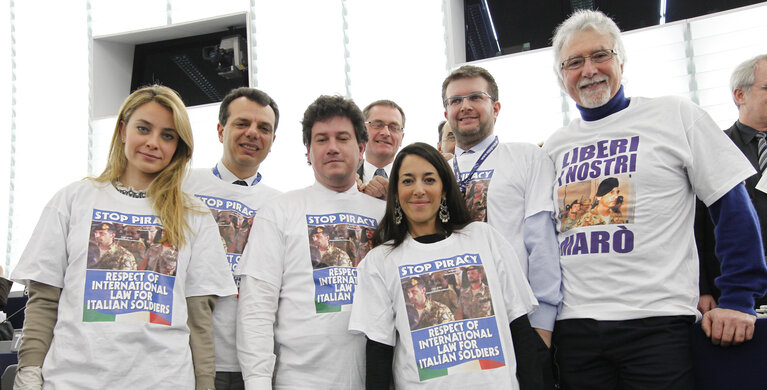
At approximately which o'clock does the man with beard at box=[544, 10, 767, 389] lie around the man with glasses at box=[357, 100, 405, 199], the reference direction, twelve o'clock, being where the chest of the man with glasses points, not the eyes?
The man with beard is roughly at 11 o'clock from the man with glasses.

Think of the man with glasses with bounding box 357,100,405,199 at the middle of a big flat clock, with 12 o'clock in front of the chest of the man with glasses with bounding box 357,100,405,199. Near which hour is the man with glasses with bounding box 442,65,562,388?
the man with glasses with bounding box 442,65,562,388 is roughly at 11 o'clock from the man with glasses with bounding box 357,100,405,199.

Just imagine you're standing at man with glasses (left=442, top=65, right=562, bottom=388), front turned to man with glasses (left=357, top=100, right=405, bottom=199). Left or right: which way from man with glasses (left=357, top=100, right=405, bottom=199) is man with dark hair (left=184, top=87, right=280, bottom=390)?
left

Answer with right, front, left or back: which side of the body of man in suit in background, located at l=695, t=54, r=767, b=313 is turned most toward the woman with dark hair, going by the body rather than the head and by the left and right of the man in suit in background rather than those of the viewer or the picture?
right

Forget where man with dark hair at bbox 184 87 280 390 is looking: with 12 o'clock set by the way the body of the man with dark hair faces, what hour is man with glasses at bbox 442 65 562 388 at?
The man with glasses is roughly at 10 o'clock from the man with dark hair.

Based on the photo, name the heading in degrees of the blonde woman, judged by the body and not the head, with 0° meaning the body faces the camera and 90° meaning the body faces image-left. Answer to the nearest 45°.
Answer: approximately 0°

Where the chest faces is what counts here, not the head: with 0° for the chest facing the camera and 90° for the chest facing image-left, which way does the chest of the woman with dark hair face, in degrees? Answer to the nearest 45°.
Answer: approximately 0°

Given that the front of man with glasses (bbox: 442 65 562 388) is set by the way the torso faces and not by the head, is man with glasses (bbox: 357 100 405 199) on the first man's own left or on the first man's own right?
on the first man's own right

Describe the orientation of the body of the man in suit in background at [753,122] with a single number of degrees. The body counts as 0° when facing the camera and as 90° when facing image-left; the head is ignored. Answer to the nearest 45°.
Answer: approximately 315°

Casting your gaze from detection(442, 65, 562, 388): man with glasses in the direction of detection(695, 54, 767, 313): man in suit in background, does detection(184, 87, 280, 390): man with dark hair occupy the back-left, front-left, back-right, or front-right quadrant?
back-left

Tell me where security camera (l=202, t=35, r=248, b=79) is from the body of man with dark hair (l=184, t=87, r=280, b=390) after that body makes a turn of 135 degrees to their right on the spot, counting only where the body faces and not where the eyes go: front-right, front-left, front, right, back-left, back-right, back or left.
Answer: front-right

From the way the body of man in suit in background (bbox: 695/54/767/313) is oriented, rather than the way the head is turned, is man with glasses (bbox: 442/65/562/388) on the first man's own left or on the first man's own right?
on the first man's own right

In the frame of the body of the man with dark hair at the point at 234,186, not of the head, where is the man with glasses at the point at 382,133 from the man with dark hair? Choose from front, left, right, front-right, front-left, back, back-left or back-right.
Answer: back-left
